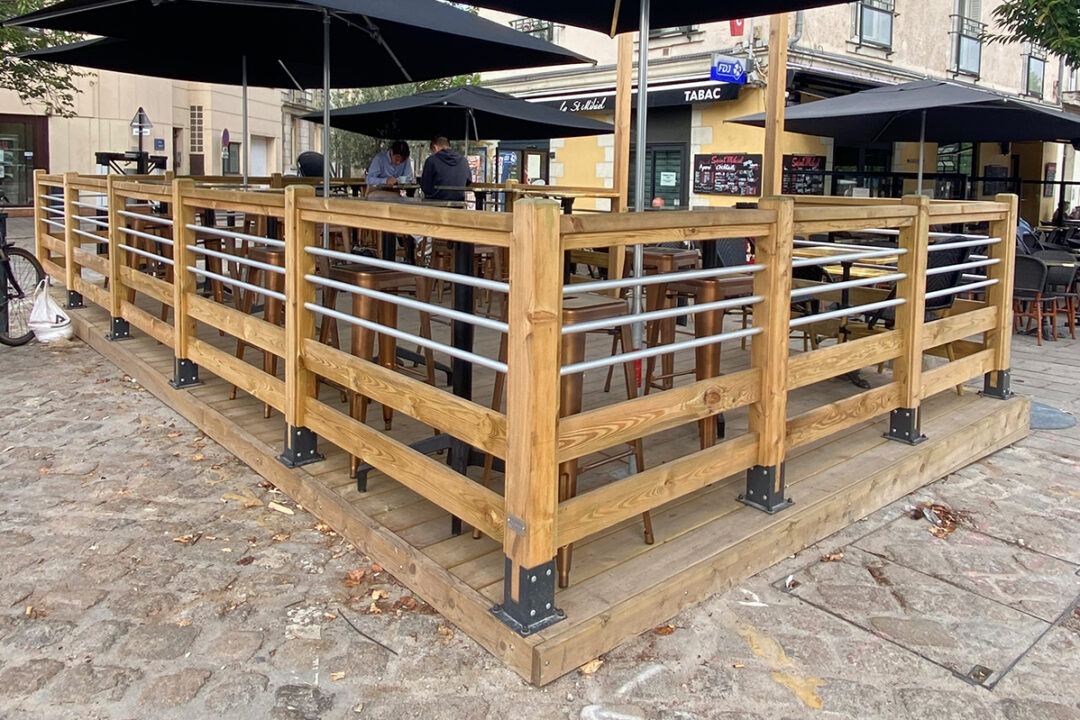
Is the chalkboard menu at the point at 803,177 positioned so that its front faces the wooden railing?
yes

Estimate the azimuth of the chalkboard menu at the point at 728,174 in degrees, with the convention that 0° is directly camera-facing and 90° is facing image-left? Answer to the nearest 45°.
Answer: approximately 0°

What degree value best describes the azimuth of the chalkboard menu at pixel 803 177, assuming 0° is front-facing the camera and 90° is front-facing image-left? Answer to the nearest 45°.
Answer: approximately 0°

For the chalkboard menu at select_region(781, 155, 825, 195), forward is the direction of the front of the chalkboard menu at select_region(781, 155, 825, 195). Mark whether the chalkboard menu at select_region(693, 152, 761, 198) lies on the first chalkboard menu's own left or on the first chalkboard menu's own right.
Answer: on the first chalkboard menu's own right

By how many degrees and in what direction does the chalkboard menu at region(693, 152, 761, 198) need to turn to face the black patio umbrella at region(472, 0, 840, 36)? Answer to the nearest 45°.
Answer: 0° — it already faces it

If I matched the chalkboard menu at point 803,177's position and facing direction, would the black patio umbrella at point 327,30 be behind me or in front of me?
in front

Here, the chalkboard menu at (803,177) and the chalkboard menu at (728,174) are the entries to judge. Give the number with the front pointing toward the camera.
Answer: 2

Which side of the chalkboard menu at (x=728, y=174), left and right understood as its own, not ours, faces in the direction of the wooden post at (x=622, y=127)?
front

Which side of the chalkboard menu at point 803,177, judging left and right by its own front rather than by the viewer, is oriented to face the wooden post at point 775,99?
front

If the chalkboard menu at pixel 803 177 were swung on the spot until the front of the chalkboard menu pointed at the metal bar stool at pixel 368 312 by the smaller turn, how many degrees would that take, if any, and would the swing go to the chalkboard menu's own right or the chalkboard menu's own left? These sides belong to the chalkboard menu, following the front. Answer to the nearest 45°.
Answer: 0° — it already faces it

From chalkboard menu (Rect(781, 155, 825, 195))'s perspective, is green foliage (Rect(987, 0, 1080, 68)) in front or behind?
in front
